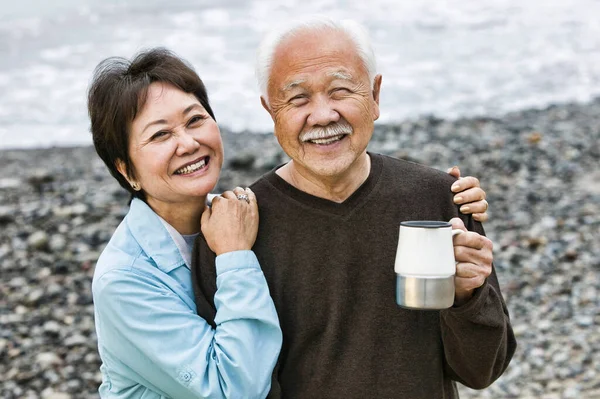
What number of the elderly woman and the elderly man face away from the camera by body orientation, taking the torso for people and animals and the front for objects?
0

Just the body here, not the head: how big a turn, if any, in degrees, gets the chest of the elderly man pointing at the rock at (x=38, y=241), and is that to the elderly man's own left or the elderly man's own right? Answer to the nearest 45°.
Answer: approximately 135° to the elderly man's own right

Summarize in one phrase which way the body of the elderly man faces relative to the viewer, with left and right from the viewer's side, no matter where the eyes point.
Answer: facing the viewer

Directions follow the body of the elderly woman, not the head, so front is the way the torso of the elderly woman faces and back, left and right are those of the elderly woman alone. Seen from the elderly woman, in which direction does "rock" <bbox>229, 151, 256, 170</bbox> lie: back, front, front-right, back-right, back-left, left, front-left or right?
back-left

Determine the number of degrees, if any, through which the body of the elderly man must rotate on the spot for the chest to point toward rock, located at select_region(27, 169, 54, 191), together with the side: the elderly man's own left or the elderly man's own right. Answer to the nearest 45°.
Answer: approximately 135° to the elderly man's own right

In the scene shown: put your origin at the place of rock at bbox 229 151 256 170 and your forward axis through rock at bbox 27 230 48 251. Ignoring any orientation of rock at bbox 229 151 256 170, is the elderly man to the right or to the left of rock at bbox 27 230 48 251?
left

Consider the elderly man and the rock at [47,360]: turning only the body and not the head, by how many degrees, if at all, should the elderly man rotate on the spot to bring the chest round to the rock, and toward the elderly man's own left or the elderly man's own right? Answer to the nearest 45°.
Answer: approximately 135° to the elderly man's own right

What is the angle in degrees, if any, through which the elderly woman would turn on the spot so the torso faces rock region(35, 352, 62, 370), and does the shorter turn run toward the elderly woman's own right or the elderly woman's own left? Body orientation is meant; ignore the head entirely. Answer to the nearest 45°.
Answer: approximately 180°

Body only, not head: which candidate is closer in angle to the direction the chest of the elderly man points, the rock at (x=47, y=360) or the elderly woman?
the elderly woman

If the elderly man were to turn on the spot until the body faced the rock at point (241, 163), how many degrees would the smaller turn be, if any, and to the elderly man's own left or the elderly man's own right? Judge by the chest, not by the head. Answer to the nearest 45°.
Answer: approximately 180°

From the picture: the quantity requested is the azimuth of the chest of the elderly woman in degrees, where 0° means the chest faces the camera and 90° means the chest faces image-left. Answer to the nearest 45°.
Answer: approximately 315°
